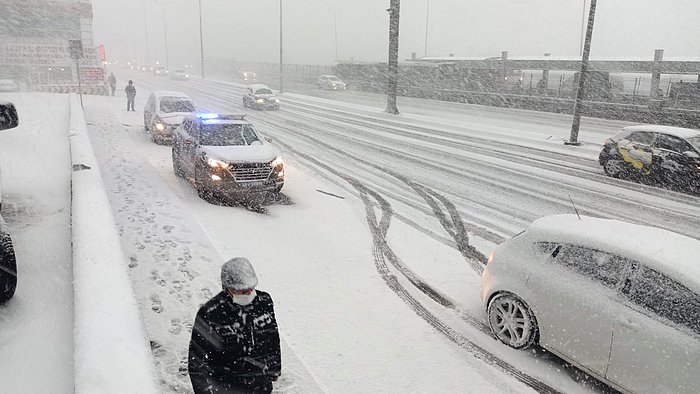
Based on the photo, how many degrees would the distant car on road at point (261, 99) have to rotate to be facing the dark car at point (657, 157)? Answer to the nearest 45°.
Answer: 0° — it already faces it

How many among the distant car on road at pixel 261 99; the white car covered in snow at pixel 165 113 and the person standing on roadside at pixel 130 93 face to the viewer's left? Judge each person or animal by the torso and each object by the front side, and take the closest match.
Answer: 0

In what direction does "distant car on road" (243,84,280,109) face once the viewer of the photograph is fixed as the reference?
facing the viewer and to the right of the viewer

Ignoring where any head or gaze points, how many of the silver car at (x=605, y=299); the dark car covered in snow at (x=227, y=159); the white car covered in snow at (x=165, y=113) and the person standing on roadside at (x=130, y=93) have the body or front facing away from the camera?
0

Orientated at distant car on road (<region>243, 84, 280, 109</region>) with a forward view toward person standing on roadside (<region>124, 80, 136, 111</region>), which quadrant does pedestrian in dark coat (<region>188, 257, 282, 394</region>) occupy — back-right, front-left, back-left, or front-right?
front-left

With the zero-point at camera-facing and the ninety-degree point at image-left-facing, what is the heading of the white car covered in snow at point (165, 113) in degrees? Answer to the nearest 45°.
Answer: approximately 315°

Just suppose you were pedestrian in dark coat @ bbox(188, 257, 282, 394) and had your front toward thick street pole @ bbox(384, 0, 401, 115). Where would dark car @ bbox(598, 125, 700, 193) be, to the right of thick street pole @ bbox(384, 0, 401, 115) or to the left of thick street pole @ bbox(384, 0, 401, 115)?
right

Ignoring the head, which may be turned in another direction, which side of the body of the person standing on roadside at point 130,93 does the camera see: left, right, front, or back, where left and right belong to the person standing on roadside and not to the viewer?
front

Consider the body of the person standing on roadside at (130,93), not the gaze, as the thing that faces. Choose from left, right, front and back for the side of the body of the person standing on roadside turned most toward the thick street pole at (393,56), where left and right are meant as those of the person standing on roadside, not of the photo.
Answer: left

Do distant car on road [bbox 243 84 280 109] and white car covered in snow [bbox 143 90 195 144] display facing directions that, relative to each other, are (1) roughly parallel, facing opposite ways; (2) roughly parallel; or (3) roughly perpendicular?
roughly parallel

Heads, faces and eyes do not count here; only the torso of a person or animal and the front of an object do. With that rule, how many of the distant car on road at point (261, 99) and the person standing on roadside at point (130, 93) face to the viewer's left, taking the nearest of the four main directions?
0

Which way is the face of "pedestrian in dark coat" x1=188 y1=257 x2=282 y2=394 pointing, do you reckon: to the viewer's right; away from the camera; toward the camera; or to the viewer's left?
toward the camera
